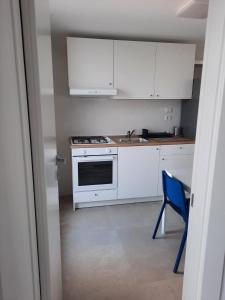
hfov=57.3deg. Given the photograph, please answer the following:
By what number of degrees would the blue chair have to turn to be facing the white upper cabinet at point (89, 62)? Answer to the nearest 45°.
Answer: approximately 90° to its left

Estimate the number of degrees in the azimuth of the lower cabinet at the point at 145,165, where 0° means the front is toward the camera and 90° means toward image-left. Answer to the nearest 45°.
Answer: approximately 0°

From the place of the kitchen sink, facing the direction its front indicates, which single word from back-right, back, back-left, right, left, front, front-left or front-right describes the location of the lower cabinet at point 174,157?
left

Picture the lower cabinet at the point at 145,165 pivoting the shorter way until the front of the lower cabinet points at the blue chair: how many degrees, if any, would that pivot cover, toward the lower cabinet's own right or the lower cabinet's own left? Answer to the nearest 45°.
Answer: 0° — it already faces it

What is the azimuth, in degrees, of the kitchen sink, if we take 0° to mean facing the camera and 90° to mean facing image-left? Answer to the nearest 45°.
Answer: approximately 0°

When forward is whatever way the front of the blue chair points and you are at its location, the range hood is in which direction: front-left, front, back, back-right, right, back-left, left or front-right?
left
